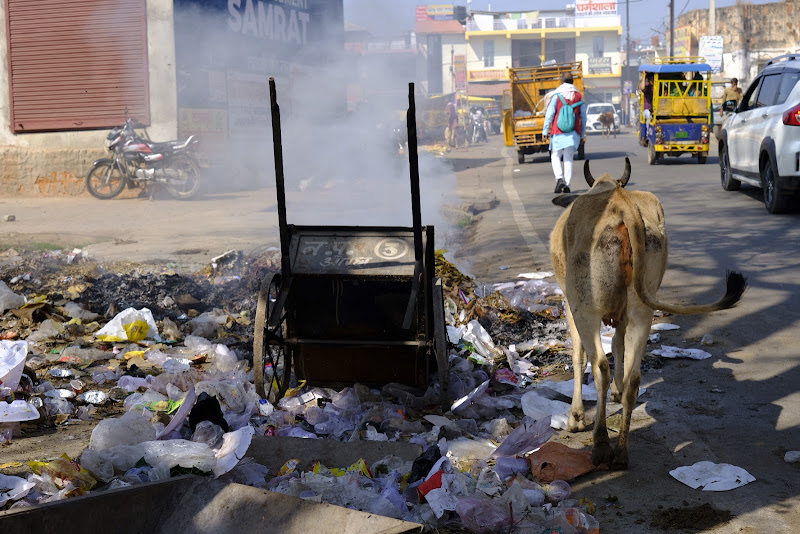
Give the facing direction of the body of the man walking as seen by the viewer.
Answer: away from the camera

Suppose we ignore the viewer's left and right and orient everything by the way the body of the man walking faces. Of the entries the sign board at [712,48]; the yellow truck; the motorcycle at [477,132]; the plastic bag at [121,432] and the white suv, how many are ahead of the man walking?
3

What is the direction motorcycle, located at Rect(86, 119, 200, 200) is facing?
to the viewer's left

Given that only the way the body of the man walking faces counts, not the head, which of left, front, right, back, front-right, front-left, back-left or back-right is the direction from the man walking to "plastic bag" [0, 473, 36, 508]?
back

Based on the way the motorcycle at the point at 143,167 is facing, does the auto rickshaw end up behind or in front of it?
behind

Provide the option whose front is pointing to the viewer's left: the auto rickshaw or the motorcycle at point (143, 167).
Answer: the motorcycle

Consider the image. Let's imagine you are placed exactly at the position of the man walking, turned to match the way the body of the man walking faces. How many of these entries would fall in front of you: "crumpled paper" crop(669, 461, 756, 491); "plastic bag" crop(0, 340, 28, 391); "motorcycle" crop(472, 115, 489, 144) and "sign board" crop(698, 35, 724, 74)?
2

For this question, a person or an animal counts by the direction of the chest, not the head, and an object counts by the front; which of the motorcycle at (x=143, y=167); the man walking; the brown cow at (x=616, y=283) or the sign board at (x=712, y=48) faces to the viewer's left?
the motorcycle

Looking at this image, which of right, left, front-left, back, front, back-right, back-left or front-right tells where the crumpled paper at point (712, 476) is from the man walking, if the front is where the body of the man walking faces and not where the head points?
back

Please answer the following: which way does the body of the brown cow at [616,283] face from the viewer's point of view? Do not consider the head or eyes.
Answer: away from the camera

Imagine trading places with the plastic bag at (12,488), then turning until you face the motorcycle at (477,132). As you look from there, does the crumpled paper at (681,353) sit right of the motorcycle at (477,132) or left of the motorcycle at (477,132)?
right
